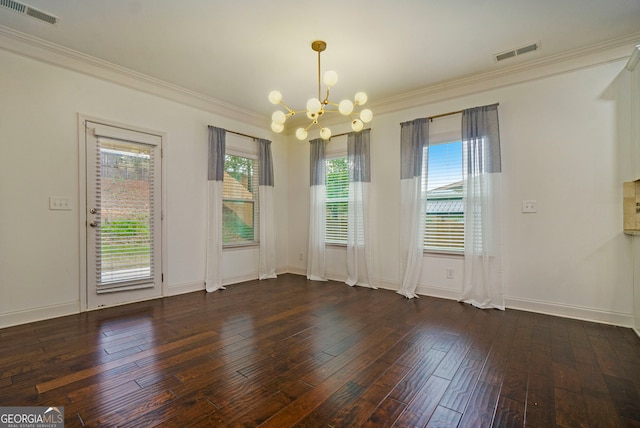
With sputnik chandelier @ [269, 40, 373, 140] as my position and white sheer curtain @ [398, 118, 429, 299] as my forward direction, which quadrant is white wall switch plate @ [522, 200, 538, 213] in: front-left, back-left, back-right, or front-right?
front-right

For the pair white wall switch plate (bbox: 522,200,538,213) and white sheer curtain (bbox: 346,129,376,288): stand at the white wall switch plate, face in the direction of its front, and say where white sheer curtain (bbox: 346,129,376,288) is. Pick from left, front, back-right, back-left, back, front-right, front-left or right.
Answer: right

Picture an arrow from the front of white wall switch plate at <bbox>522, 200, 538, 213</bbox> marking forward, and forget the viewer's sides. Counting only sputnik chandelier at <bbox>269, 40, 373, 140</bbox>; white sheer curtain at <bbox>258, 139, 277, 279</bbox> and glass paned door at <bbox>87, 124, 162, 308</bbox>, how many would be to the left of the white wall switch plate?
0

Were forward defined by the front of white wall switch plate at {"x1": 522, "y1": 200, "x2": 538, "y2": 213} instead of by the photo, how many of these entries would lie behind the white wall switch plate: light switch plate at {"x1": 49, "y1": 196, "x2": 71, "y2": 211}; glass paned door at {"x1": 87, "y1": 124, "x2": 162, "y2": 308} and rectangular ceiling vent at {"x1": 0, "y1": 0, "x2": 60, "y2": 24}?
0

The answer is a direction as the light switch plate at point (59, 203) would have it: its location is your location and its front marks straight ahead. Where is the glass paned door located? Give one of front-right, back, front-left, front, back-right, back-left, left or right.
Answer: left

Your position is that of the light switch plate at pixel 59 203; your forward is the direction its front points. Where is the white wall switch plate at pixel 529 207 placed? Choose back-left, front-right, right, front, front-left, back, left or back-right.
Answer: front-left

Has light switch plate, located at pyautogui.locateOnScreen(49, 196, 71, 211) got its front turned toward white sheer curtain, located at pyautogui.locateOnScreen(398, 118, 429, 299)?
no

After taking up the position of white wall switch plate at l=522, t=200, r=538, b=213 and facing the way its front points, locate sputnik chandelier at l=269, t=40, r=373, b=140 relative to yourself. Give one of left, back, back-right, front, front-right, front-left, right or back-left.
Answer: front-right

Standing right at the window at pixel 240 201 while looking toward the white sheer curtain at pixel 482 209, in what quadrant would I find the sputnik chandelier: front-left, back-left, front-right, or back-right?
front-right

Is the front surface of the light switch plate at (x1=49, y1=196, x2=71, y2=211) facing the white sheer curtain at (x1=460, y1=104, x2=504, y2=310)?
no

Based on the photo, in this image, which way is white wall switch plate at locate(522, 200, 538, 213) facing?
toward the camera

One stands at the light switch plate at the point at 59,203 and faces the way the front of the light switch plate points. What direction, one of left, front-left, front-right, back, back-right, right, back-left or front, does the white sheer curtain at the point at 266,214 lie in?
left

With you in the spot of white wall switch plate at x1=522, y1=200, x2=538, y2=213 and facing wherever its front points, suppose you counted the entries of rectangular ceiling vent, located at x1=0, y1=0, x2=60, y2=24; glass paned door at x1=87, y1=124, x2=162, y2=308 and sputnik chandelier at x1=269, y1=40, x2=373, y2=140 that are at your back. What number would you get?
0

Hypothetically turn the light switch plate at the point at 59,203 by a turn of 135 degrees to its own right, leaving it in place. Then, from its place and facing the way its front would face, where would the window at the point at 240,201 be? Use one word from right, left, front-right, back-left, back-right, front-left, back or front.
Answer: back-right

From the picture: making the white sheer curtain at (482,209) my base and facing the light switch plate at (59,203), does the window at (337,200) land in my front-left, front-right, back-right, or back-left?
front-right

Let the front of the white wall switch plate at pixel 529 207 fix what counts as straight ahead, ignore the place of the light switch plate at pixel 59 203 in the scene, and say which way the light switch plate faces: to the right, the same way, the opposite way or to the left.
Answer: to the left

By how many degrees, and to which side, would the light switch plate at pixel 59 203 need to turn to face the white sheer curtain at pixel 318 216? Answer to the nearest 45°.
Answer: approximately 90° to its left
